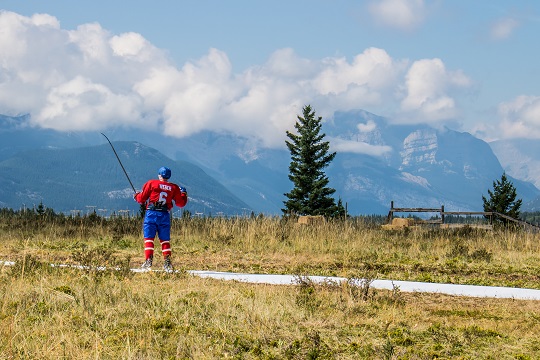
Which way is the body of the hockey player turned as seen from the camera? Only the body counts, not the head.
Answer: away from the camera
